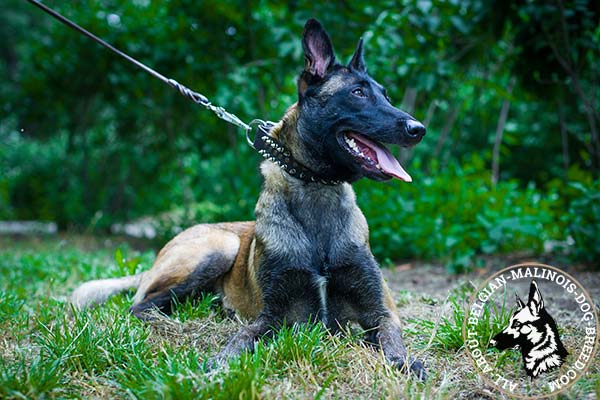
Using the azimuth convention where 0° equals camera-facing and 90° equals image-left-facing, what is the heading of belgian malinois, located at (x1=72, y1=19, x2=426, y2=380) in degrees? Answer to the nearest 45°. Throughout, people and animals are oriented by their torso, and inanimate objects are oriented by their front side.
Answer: approximately 315°
